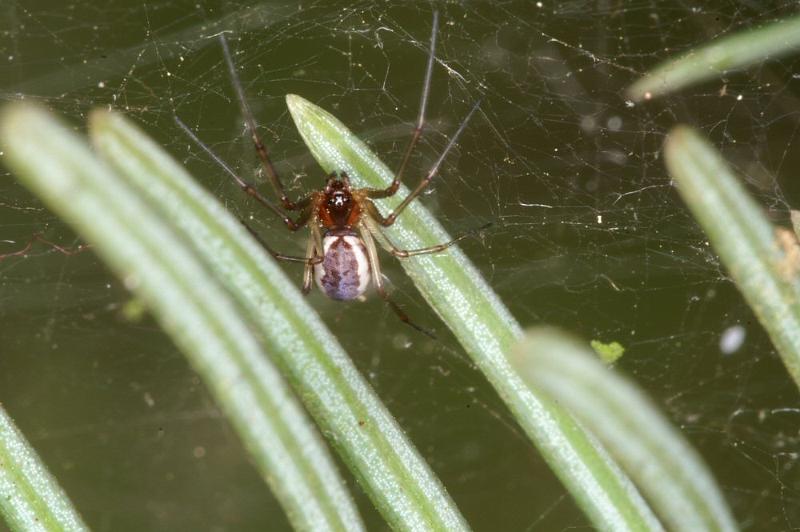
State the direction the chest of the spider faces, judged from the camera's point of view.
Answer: away from the camera
